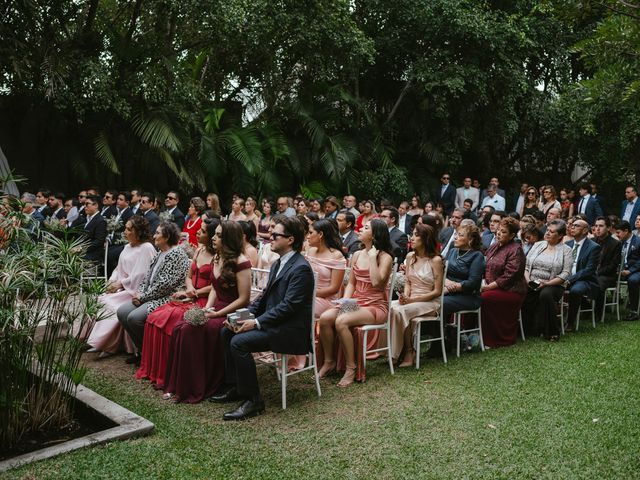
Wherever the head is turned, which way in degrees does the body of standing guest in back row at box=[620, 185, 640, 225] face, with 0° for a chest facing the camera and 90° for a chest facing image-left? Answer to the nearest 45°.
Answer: approximately 45°

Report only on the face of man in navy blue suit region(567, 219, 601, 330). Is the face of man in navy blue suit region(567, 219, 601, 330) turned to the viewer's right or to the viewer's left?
to the viewer's left

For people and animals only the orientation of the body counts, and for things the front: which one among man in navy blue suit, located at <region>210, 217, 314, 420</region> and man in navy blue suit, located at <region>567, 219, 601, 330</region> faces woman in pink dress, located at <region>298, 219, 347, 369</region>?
man in navy blue suit, located at <region>567, 219, 601, 330</region>

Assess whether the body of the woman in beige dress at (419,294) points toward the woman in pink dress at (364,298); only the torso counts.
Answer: yes

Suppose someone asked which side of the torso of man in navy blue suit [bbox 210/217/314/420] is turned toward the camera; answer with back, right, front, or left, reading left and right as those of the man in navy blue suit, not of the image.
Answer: left

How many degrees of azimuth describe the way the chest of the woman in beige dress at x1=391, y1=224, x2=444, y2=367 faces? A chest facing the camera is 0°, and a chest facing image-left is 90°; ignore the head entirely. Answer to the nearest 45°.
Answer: approximately 45°

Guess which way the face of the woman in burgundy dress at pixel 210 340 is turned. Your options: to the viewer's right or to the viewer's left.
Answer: to the viewer's left

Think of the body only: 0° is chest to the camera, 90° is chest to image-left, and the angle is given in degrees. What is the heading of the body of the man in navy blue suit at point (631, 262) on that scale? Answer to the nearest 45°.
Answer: approximately 45°

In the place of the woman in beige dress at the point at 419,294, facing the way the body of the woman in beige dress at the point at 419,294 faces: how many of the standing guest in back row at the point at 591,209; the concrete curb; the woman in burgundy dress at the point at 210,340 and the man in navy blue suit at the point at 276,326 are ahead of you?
3

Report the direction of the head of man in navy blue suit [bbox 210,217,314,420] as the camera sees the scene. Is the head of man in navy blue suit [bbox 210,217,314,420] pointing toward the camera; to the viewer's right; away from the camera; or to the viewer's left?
to the viewer's left

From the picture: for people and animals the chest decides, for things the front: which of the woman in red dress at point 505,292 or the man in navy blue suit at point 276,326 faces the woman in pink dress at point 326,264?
the woman in red dress
